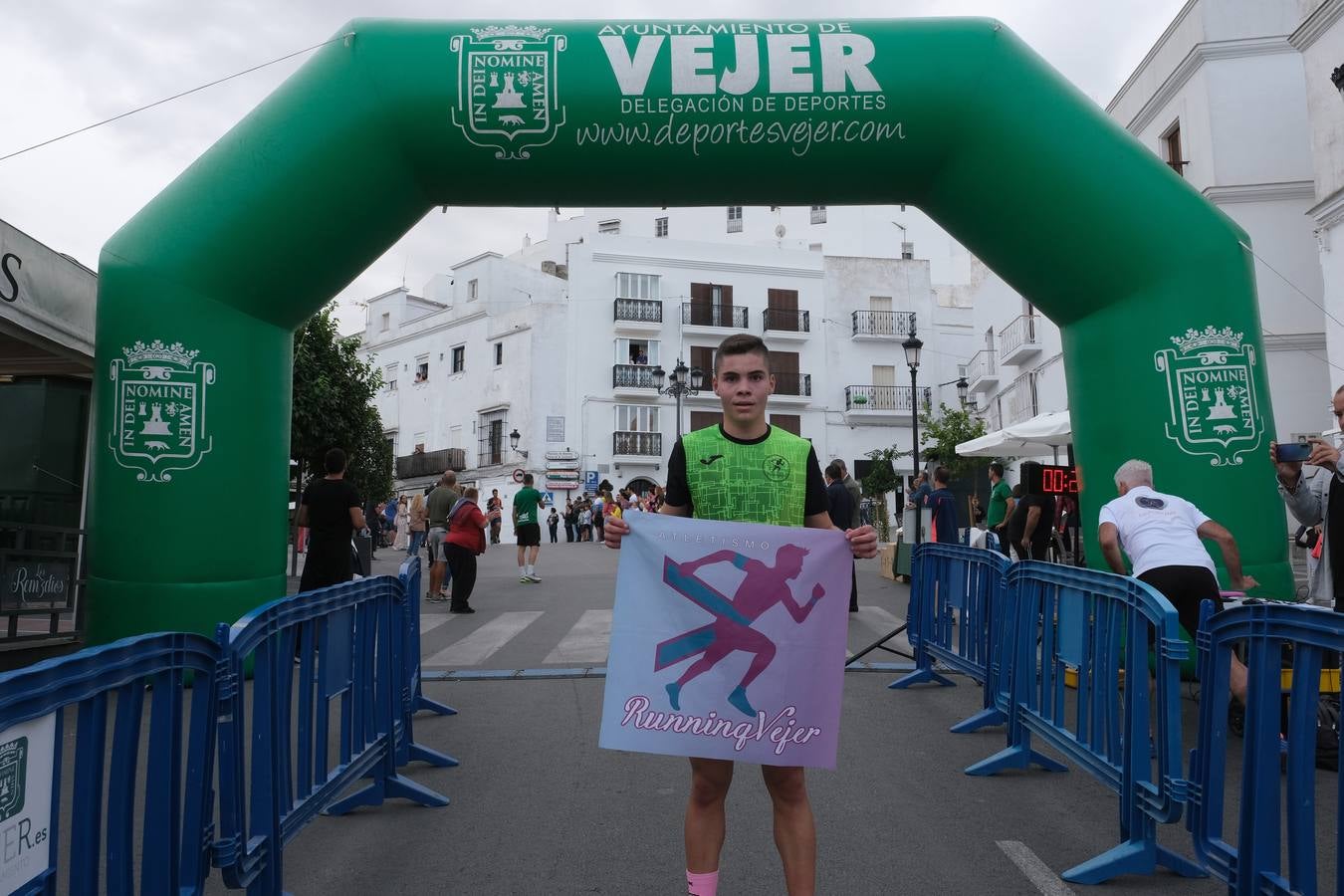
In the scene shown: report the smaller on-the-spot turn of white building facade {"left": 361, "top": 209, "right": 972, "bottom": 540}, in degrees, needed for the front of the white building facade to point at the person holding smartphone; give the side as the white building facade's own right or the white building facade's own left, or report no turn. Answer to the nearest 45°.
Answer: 0° — it already faces them

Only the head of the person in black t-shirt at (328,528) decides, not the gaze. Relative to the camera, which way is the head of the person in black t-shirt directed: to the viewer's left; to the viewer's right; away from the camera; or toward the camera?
away from the camera

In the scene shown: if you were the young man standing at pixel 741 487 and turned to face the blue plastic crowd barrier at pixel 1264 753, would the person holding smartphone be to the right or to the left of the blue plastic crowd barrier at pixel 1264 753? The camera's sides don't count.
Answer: left

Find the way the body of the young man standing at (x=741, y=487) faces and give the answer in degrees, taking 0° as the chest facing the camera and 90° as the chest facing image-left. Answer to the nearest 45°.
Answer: approximately 0°

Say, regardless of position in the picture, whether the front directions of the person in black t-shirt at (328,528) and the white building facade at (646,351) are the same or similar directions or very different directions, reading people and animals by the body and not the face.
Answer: very different directions

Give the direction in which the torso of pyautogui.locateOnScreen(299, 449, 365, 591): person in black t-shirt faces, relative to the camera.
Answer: away from the camera

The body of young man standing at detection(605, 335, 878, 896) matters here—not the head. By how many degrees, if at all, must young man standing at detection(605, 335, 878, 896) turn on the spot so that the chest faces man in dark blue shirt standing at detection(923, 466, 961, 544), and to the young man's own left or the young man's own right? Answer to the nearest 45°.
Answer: approximately 180°

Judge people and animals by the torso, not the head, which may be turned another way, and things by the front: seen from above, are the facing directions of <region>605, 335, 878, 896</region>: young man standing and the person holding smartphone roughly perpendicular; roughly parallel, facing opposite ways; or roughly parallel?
roughly perpendicular
